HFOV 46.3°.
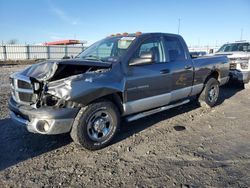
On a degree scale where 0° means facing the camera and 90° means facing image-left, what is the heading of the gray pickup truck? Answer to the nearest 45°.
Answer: approximately 45°

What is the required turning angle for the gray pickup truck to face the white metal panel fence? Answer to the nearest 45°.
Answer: approximately 135° to its right

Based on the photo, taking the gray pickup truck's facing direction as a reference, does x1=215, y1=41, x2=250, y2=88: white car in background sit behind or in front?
behind
